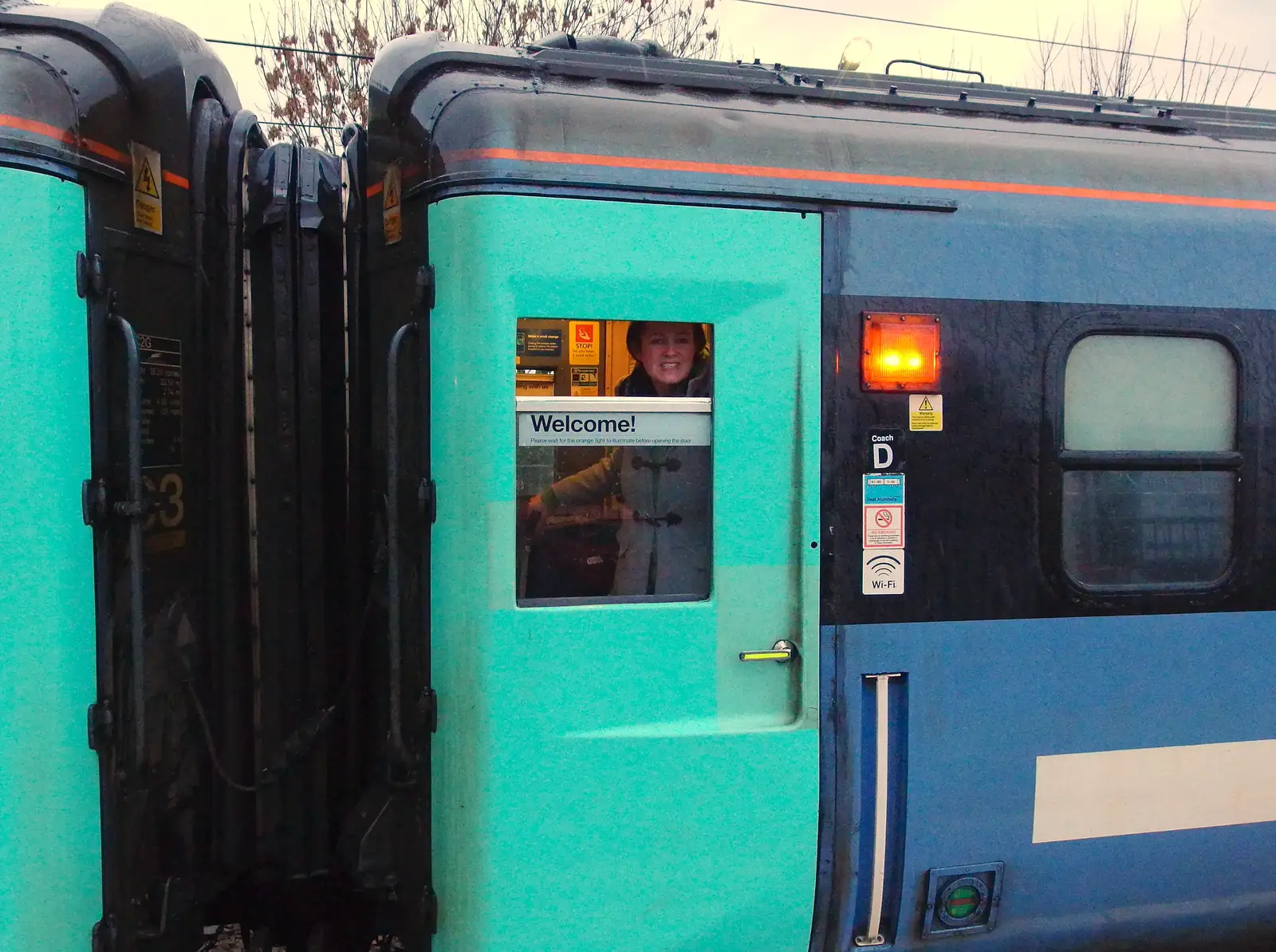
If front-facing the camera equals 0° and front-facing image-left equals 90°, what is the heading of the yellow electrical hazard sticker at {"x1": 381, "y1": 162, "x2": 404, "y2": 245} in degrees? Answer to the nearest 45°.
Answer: approximately 45°

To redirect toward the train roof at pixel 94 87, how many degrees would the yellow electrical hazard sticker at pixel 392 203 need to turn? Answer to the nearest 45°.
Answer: approximately 45° to its right
